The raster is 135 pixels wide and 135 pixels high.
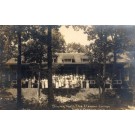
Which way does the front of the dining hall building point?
toward the camera
